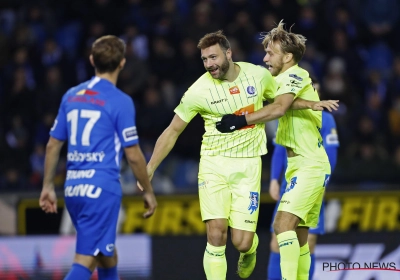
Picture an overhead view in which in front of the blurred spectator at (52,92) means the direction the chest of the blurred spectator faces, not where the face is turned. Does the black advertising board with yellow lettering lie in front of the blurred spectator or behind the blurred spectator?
in front

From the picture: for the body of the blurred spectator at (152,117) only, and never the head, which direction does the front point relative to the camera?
toward the camera

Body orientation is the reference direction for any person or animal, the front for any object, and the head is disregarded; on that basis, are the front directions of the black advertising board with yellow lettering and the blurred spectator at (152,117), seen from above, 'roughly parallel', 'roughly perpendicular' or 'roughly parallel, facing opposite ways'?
roughly parallel

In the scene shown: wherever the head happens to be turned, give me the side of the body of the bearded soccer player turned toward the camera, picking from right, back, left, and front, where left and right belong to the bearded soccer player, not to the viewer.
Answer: front

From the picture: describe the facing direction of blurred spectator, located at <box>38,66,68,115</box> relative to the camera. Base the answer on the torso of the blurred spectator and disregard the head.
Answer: toward the camera

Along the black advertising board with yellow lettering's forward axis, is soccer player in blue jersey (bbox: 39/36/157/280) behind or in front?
in front

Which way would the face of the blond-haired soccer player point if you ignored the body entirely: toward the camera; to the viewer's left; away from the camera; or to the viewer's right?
to the viewer's left

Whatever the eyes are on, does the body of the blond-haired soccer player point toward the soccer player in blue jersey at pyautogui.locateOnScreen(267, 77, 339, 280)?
no

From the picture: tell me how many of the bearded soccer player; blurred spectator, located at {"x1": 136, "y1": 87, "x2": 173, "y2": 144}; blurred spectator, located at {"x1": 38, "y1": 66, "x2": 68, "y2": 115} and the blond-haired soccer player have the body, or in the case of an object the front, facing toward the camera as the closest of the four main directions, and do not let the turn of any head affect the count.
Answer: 3

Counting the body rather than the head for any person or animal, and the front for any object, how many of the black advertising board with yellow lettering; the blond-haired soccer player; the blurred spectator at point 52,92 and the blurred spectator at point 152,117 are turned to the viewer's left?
1

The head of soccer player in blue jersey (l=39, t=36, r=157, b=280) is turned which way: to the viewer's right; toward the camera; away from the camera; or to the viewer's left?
away from the camera

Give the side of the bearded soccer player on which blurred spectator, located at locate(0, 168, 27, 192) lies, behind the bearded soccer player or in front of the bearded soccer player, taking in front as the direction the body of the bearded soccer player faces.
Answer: behind
